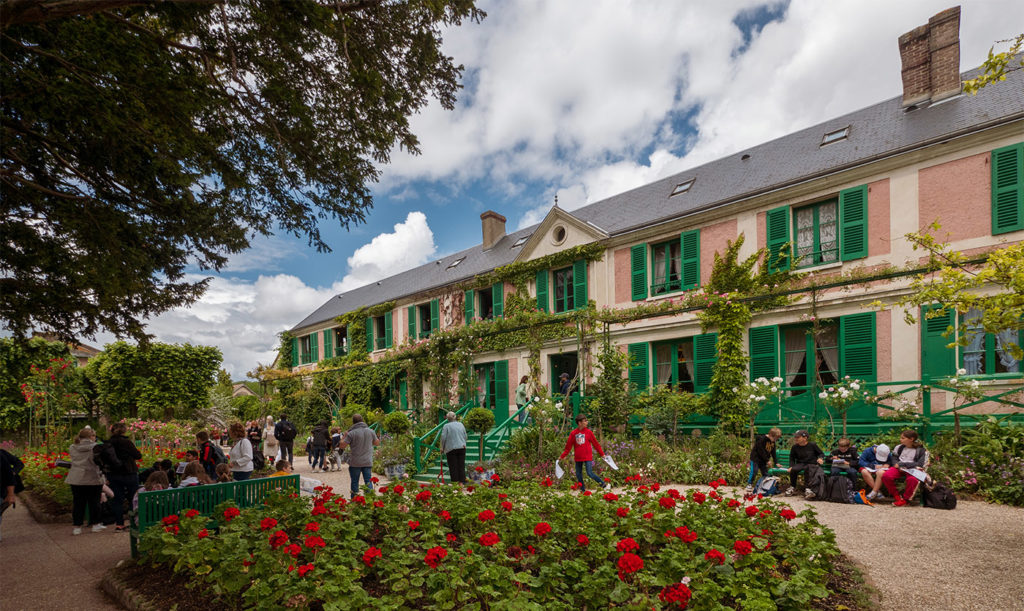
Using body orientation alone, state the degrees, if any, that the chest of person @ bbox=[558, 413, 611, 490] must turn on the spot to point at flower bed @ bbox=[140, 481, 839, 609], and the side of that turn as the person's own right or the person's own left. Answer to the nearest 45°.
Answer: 0° — they already face it

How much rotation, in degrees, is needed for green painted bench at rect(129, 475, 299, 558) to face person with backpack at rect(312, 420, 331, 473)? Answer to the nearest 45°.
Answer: approximately 45° to its right

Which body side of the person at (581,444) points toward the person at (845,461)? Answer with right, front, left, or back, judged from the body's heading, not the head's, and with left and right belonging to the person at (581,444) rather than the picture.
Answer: left

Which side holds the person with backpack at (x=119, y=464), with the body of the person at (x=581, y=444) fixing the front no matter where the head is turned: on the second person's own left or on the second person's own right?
on the second person's own right

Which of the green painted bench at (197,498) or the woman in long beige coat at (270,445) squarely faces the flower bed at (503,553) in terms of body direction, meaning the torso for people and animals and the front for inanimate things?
the woman in long beige coat

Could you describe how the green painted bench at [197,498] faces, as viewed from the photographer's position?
facing away from the viewer and to the left of the viewer
